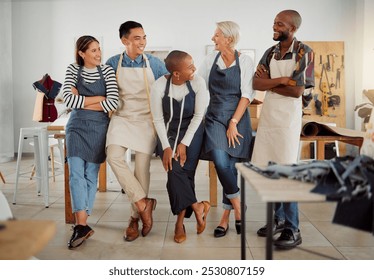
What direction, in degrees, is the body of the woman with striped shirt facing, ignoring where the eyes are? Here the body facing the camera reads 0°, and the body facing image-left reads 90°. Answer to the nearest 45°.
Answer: approximately 0°

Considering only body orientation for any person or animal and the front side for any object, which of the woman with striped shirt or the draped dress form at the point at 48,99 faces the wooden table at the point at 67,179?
the draped dress form

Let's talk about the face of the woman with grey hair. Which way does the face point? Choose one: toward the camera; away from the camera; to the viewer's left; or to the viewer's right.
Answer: to the viewer's left

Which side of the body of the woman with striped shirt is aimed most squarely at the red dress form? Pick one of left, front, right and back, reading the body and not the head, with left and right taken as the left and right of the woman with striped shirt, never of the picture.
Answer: back

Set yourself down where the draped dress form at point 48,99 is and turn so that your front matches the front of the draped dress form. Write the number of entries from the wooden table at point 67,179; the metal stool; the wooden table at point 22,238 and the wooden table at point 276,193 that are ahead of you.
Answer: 4

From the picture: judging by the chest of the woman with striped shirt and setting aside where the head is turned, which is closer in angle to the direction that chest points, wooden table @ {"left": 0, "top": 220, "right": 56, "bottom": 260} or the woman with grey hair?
the wooden table

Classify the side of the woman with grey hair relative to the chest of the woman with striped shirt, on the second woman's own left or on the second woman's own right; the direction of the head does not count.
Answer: on the second woman's own left

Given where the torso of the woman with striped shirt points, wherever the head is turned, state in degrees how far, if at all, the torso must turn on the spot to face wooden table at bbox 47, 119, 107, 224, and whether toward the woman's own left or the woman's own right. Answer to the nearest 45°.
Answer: approximately 180°

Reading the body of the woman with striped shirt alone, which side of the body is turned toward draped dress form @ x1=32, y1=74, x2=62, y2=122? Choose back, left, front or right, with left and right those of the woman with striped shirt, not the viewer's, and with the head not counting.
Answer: back

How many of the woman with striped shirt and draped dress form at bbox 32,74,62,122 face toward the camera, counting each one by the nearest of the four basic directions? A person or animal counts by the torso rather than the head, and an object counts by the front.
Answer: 2
